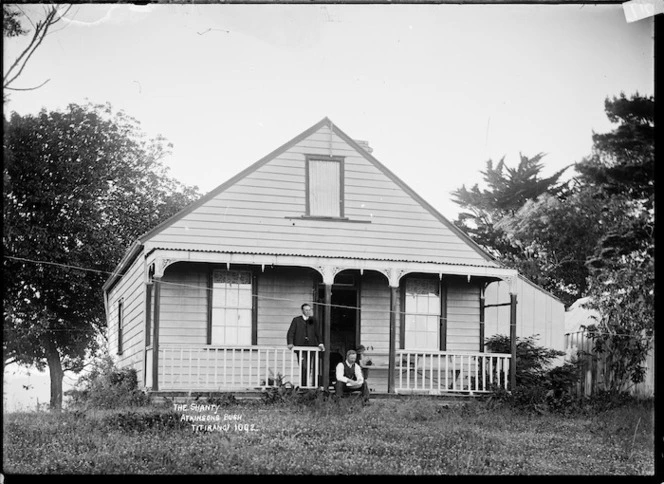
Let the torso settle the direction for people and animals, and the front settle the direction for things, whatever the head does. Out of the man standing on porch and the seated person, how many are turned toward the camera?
2

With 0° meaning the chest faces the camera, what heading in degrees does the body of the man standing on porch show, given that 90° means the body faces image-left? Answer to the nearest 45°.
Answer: approximately 0°

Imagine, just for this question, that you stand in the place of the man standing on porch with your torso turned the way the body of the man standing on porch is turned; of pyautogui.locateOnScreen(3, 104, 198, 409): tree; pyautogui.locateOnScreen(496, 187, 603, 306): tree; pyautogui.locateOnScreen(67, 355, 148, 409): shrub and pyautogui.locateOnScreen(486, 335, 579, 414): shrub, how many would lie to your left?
2

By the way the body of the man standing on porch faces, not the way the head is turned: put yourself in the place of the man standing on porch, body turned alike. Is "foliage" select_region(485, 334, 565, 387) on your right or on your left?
on your left

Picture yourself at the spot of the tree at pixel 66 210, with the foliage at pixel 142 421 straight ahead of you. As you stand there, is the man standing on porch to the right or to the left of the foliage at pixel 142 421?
left

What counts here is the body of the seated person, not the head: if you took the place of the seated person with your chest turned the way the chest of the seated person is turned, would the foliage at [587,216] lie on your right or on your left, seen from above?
on your left
